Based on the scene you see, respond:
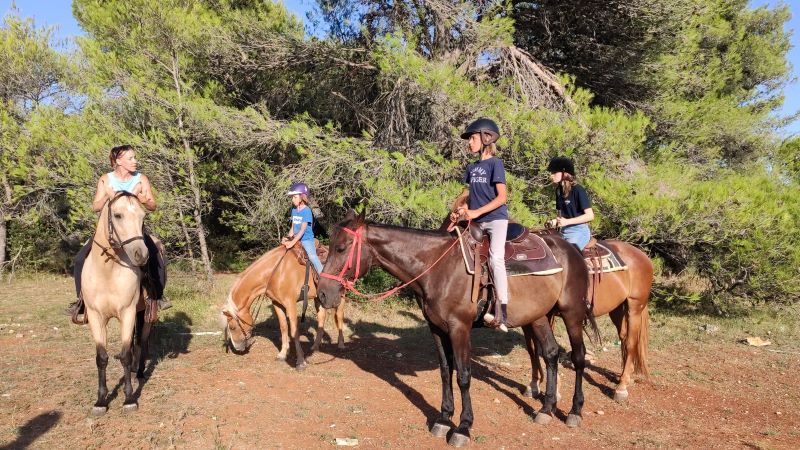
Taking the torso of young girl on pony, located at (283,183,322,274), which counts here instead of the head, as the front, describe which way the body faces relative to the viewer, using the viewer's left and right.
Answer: facing the viewer and to the left of the viewer

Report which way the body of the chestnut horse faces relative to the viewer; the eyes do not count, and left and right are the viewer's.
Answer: facing to the left of the viewer

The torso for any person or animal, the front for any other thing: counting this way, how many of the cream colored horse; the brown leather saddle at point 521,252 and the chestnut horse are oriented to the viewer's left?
2

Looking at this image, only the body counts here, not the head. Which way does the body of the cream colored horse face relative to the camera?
toward the camera

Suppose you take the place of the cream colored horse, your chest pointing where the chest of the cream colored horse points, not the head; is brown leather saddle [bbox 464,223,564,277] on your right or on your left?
on your left

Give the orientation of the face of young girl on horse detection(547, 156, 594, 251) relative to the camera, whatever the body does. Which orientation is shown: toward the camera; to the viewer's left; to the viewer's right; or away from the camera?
to the viewer's left

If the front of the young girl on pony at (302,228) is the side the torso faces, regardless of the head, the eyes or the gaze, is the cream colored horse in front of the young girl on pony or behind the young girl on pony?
in front

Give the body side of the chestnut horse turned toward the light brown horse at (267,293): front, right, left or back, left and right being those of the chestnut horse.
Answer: front

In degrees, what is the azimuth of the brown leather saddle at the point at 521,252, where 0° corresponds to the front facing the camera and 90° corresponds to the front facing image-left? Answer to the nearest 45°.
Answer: approximately 90°

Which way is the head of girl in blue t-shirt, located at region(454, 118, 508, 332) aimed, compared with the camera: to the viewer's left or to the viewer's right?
to the viewer's left

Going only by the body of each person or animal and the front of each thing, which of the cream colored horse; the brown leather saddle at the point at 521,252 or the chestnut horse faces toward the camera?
the cream colored horse

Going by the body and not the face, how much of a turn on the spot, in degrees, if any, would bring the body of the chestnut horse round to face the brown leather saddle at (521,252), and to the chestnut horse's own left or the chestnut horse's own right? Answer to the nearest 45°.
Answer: approximately 45° to the chestnut horse's own left

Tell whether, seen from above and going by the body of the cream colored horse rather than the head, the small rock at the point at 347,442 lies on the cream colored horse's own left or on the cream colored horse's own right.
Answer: on the cream colored horse's own left

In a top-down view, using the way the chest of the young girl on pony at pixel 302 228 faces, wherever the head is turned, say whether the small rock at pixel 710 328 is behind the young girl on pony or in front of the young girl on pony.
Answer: behind

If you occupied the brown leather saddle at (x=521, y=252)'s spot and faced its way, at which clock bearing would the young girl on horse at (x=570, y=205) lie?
The young girl on horse is roughly at 4 o'clock from the brown leather saddle.
